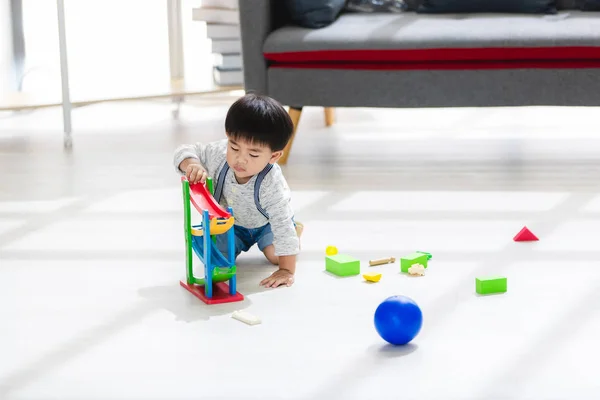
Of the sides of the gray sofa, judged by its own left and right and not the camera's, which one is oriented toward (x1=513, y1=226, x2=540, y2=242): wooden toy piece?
front

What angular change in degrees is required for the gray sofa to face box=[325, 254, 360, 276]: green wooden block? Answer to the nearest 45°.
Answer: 0° — it already faces it

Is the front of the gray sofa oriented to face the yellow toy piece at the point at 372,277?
yes

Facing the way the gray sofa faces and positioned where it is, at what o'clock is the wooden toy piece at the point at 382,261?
The wooden toy piece is roughly at 12 o'clock from the gray sofa.

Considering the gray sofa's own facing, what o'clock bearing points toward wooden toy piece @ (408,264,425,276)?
The wooden toy piece is roughly at 12 o'clock from the gray sofa.

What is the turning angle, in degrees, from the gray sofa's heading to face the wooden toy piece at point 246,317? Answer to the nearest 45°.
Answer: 0° — it already faces it

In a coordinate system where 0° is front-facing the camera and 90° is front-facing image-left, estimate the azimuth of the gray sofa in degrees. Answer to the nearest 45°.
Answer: approximately 0°

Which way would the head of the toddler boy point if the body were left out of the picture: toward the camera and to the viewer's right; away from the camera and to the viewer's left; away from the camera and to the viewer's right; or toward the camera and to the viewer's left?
toward the camera and to the viewer's left

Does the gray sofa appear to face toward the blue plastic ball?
yes

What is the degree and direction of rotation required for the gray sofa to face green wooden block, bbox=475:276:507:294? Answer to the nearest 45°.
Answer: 0° — it already faces it

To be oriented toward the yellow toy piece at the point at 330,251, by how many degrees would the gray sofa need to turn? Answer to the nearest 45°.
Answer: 0° — it already faces it
